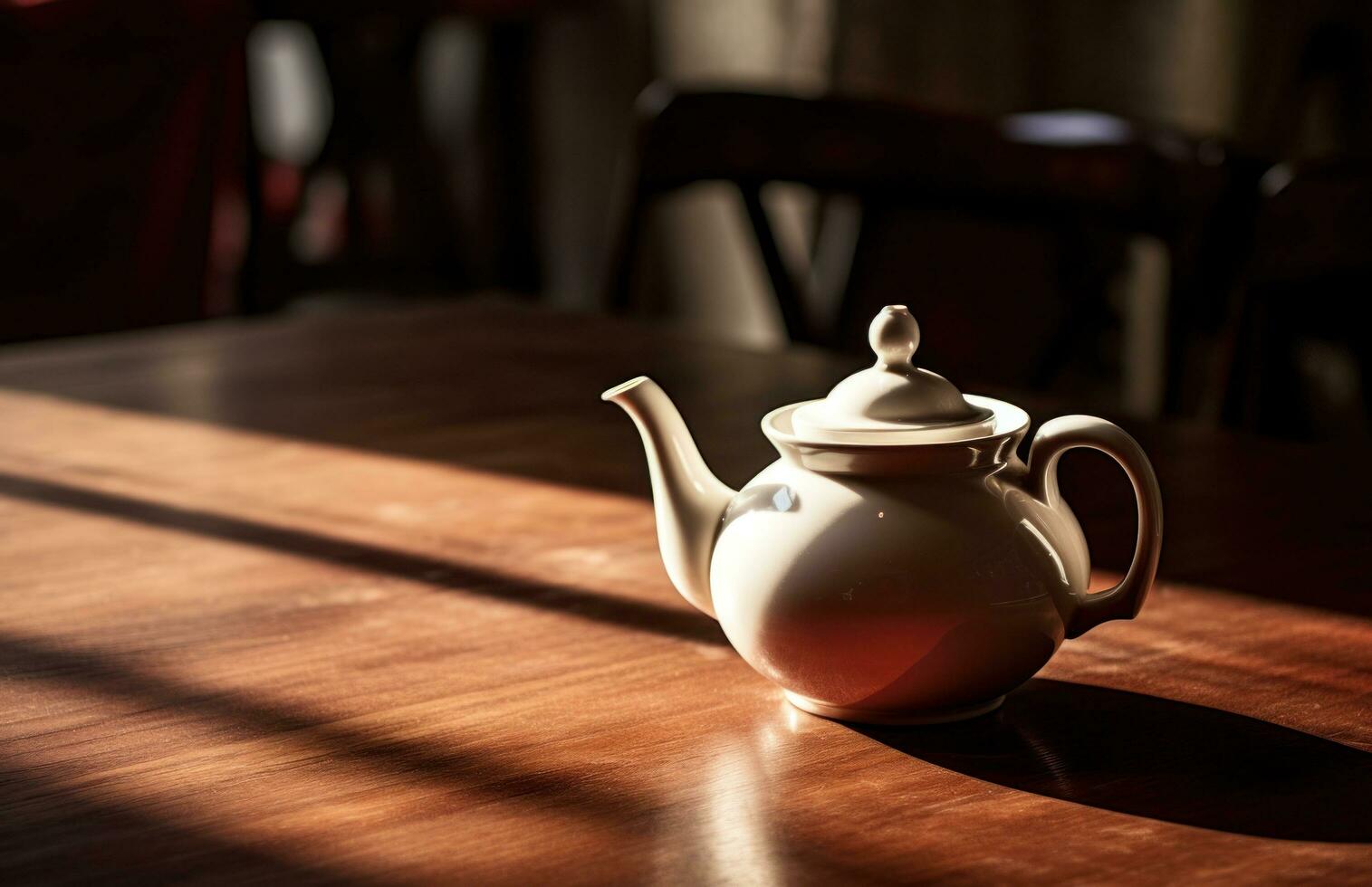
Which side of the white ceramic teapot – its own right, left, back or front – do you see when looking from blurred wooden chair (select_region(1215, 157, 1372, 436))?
right

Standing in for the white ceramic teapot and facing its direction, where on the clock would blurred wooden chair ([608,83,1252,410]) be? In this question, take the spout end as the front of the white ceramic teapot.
The blurred wooden chair is roughly at 3 o'clock from the white ceramic teapot.

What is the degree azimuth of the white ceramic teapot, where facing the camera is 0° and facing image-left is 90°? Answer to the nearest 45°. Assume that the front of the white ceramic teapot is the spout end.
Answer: approximately 90°
